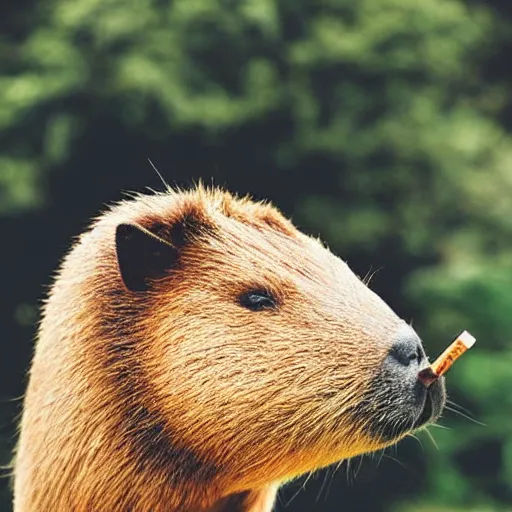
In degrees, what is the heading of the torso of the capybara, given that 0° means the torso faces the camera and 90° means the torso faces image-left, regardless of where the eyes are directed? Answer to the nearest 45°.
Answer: approximately 270°
